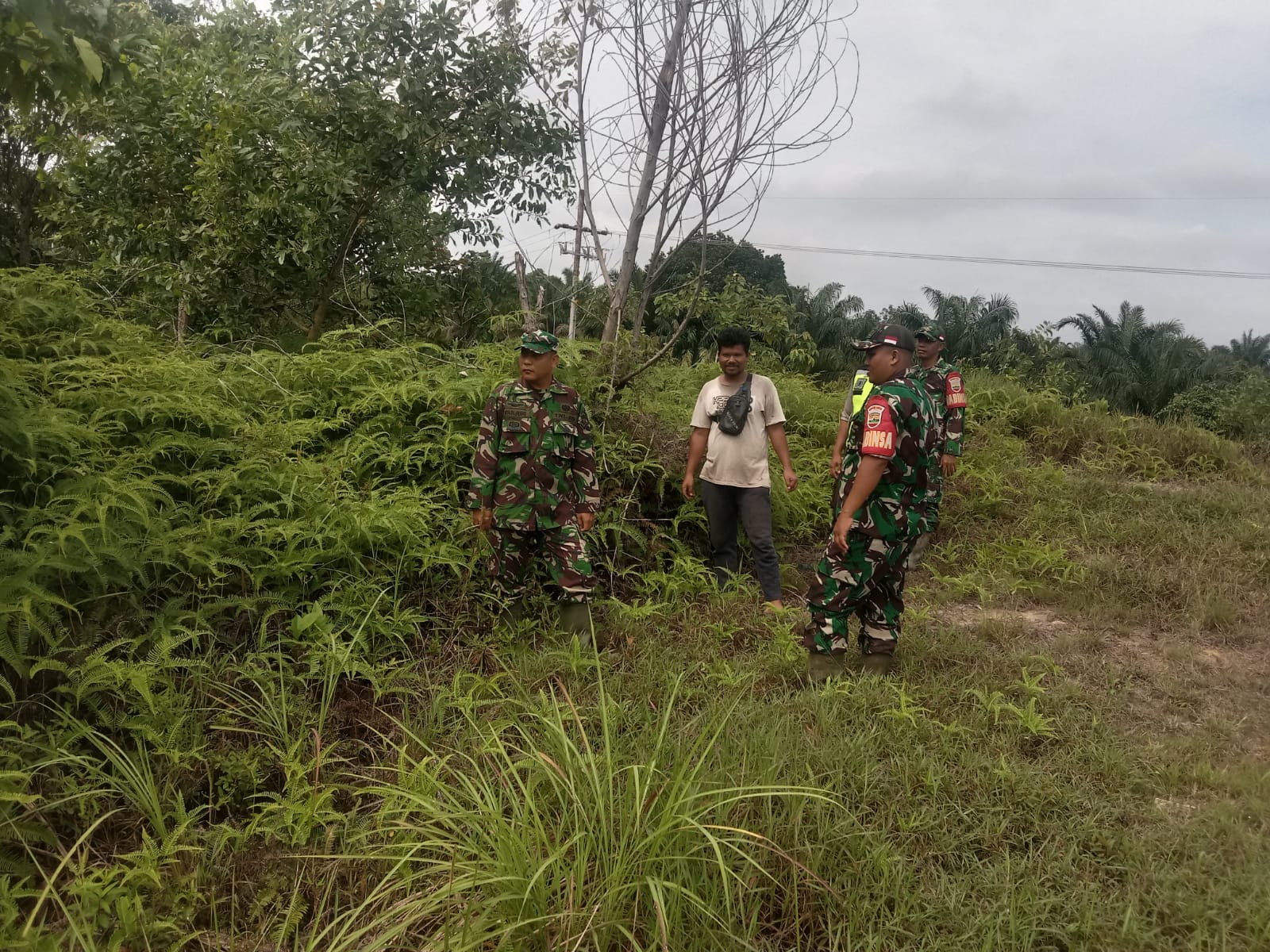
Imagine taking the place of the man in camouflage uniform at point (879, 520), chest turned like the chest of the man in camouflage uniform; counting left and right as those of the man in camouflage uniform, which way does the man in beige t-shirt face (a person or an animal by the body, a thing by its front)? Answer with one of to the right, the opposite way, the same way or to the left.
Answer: to the left

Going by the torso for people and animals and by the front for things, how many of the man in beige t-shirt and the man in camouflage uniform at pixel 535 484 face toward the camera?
2

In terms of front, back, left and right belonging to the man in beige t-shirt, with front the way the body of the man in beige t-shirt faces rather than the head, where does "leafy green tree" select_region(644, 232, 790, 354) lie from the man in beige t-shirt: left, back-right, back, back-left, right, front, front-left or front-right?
back

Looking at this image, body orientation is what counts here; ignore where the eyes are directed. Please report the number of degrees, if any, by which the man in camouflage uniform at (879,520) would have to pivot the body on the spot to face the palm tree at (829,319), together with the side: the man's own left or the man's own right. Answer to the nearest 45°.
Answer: approximately 90° to the man's own right

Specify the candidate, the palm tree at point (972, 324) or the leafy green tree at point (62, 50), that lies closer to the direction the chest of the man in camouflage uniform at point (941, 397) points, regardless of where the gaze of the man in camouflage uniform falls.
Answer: the leafy green tree

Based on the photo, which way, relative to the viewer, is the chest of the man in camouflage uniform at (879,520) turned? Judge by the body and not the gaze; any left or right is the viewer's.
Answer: facing to the left of the viewer

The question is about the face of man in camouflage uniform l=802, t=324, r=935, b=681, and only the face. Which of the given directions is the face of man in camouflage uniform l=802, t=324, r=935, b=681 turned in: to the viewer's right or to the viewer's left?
to the viewer's left

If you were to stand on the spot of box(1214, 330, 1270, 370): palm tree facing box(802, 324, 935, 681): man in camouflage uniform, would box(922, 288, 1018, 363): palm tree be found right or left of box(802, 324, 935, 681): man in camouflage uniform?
right

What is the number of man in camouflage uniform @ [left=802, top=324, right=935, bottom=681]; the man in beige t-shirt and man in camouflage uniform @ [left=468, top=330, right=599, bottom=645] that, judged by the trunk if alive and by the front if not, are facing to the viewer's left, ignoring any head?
1

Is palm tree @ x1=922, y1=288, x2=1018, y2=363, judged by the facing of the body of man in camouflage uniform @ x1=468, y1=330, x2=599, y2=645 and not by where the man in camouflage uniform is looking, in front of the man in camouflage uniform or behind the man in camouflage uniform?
behind

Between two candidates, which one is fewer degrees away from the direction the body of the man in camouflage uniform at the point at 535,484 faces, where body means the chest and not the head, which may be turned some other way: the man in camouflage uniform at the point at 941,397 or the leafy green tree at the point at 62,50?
the leafy green tree

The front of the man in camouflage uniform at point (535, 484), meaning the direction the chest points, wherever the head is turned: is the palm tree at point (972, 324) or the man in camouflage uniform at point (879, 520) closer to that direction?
the man in camouflage uniform

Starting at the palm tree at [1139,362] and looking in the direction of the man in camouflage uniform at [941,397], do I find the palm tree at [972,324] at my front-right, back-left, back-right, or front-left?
back-right

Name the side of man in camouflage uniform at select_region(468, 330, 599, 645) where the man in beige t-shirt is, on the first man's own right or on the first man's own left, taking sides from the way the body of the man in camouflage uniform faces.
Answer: on the first man's own left

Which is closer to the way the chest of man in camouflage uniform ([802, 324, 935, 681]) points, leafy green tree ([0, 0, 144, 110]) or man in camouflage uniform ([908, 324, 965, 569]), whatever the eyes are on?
the leafy green tree
